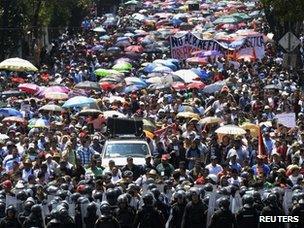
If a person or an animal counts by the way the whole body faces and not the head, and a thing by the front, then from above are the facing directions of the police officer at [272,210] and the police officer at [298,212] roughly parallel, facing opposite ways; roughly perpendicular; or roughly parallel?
roughly parallel

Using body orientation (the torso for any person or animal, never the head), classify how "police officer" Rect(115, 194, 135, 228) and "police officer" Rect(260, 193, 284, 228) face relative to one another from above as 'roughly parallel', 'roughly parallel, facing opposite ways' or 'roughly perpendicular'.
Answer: roughly parallel

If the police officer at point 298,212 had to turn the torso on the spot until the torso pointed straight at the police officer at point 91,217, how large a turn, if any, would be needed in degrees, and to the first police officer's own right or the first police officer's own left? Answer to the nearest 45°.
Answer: approximately 90° to the first police officer's own left

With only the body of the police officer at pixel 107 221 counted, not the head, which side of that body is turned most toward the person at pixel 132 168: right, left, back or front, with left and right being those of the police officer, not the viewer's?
front

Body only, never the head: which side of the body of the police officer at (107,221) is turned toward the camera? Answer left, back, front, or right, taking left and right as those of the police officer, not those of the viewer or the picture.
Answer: back

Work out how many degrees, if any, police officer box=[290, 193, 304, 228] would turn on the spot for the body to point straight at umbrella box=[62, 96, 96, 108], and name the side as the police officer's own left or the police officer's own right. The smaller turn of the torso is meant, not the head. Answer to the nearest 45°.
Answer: approximately 45° to the police officer's own left

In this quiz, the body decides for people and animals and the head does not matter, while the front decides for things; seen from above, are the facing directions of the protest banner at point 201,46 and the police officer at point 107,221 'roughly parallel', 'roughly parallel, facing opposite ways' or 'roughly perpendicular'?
roughly parallel, facing opposite ways

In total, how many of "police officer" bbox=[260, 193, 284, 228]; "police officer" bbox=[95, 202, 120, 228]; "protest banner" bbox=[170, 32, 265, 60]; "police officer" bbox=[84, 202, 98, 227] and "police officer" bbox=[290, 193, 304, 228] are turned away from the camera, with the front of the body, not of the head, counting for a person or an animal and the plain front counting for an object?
4

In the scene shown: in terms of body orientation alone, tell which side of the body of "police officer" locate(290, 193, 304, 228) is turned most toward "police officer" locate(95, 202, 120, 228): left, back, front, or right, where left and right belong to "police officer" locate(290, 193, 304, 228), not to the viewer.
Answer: left

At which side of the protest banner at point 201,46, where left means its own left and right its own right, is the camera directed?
front

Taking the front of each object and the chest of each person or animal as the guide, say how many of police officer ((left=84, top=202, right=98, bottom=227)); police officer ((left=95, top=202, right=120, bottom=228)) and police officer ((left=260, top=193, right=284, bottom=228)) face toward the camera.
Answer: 0

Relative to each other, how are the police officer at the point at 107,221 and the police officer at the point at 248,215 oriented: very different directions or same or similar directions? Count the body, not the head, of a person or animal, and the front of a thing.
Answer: same or similar directions

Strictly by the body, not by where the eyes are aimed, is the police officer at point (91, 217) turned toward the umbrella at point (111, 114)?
yes

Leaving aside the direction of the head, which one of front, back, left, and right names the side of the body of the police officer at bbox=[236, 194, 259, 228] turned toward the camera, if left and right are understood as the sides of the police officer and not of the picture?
back

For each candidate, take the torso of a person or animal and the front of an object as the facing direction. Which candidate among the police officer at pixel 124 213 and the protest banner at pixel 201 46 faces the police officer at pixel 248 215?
the protest banner

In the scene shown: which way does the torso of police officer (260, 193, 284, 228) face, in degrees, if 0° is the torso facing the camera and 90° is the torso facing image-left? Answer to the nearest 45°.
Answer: approximately 180°

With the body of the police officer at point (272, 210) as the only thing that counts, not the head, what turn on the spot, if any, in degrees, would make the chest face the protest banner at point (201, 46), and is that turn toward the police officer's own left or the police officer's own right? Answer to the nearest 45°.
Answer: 0° — they already face it

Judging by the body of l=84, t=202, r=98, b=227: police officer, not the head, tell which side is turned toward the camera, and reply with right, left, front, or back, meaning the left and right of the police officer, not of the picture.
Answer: back
